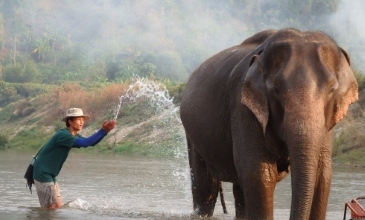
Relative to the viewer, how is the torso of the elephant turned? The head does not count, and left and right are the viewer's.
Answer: facing the viewer and to the right of the viewer

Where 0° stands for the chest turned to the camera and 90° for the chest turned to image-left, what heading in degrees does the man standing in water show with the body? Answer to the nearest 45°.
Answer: approximately 270°

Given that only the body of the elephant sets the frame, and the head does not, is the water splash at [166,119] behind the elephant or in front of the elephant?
behind
